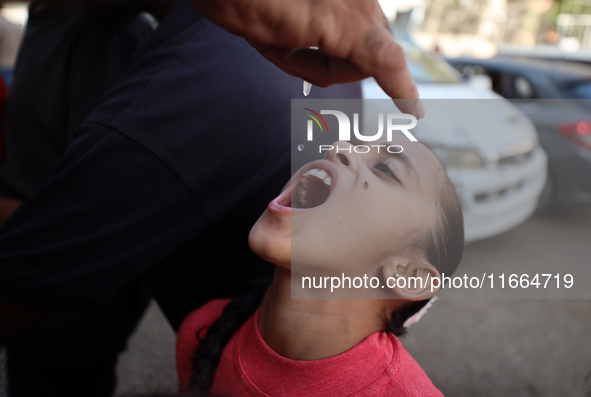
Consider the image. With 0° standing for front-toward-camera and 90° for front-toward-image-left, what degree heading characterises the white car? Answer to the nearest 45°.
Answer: approximately 315°

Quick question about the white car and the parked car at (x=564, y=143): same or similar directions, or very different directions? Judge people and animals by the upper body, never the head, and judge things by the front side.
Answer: very different directions

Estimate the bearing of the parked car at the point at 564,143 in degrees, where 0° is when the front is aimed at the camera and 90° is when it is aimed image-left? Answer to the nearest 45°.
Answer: approximately 135°
